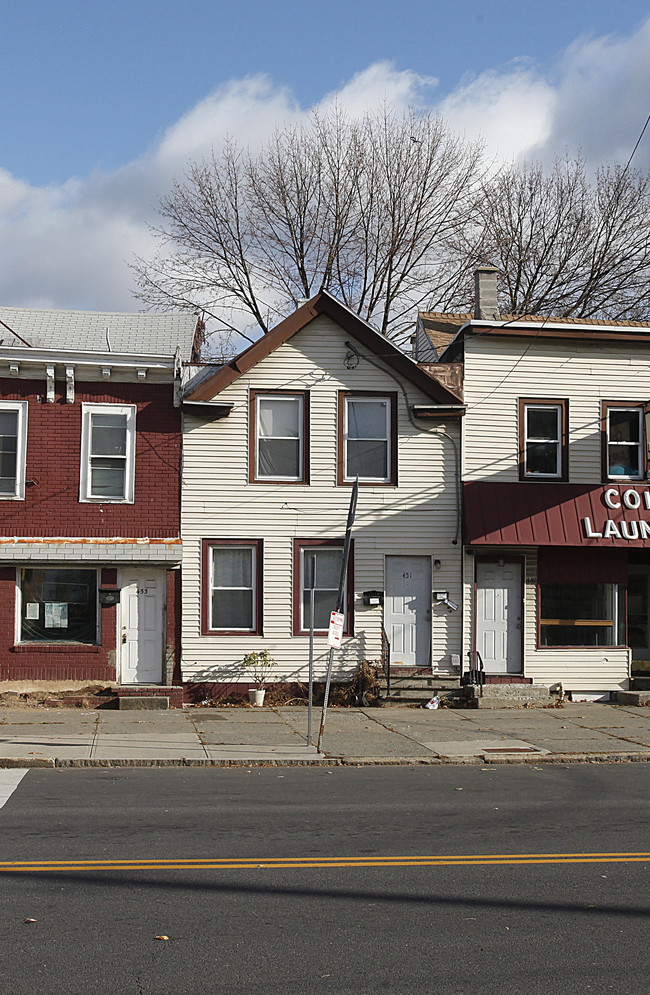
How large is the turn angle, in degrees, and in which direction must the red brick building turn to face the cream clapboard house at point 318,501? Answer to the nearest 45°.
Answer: approximately 90° to its left

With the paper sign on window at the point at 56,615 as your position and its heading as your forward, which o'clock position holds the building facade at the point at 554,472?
The building facade is roughly at 9 o'clock from the paper sign on window.

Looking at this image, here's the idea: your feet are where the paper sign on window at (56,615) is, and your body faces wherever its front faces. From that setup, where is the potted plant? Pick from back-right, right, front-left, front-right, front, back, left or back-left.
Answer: left

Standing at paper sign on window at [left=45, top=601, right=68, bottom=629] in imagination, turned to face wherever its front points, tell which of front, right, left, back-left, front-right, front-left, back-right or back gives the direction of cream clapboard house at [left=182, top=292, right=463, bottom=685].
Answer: left

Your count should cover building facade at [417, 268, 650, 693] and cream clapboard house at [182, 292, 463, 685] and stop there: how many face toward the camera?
2

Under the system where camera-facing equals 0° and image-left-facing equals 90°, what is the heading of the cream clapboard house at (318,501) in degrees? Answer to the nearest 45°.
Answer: approximately 0°

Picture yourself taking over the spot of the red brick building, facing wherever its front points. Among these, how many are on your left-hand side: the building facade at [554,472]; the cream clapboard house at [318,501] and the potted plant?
3

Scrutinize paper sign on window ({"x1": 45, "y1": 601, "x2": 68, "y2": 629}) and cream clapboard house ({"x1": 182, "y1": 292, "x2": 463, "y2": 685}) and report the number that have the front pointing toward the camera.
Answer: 2

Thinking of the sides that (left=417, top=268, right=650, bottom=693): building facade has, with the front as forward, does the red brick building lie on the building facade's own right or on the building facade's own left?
on the building facade's own right
